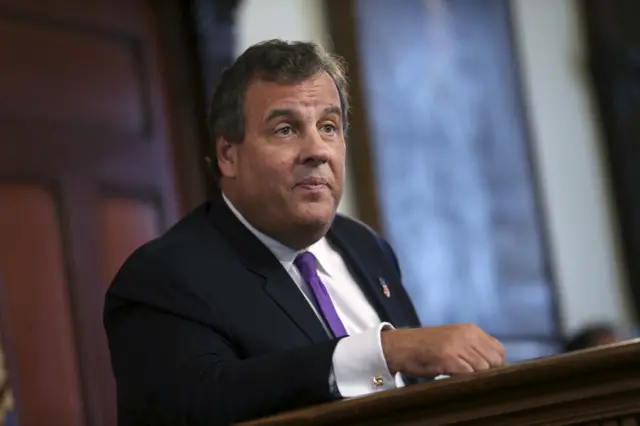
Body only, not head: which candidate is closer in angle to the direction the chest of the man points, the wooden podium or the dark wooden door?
the wooden podium

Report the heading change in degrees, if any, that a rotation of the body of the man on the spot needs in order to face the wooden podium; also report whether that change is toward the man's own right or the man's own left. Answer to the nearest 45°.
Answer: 0° — they already face it

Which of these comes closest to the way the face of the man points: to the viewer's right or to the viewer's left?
to the viewer's right

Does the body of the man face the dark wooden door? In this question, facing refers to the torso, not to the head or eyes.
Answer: no
